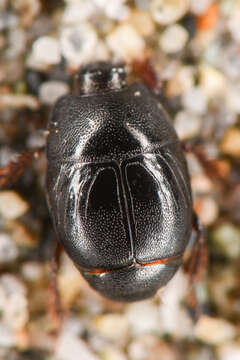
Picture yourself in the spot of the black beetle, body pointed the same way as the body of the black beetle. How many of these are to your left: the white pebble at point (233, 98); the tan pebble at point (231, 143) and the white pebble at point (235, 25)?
0

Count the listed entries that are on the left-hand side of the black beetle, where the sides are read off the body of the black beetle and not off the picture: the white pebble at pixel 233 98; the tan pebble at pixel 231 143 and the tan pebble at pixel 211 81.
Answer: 0

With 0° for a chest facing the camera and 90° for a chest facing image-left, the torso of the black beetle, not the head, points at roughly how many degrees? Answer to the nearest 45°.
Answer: approximately 180°
